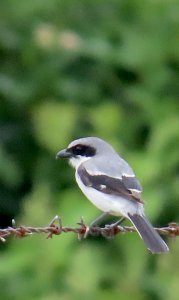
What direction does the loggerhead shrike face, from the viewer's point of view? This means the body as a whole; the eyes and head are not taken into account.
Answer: to the viewer's left
